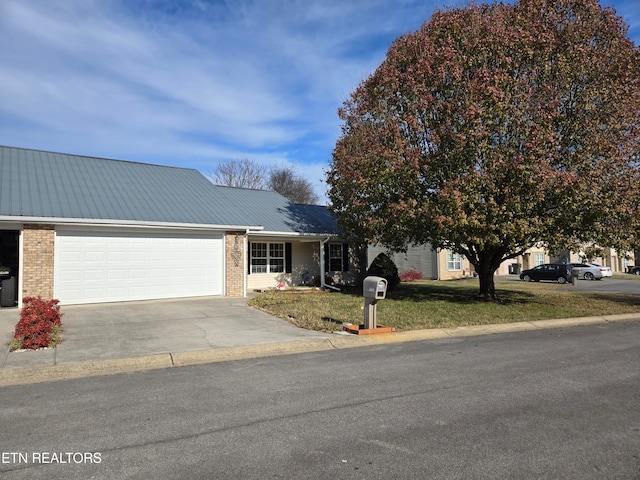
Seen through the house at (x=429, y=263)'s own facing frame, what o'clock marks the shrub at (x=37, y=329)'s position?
The shrub is roughly at 2 o'clock from the house.

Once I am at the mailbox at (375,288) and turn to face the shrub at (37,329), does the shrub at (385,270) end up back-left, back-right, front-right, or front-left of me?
back-right

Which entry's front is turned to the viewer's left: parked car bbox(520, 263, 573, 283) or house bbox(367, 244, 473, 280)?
the parked car

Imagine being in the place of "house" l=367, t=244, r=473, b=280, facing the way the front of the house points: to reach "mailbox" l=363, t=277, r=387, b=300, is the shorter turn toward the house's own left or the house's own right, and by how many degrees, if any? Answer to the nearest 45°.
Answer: approximately 45° to the house's own right

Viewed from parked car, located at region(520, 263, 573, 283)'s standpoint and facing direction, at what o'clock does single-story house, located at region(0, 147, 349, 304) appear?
The single-story house is roughly at 10 o'clock from the parked car.

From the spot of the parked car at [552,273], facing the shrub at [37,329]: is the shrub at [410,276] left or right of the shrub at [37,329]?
right

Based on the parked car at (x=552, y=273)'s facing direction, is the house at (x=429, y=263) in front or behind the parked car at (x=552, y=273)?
in front

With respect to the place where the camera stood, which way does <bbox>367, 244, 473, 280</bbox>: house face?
facing the viewer and to the right of the viewer

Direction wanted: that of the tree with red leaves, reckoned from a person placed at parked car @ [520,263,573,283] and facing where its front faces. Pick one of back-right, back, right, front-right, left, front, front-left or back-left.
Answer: left

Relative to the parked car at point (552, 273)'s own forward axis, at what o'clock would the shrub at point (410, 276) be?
The shrub is roughly at 11 o'clock from the parked car.

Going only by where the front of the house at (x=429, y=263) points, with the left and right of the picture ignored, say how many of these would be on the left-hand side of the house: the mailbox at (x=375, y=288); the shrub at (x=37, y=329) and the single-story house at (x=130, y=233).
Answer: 0

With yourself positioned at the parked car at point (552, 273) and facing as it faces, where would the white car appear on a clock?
The white car is roughly at 4 o'clock from the parked car.

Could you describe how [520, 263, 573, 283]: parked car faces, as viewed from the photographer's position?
facing to the left of the viewer

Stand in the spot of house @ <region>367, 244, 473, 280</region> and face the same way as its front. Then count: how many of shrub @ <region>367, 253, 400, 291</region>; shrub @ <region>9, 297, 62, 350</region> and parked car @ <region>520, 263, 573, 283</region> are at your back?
0

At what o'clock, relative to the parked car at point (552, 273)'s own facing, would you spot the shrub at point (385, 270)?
The shrub is roughly at 10 o'clock from the parked car.

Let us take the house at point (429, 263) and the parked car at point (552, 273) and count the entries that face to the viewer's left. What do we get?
1

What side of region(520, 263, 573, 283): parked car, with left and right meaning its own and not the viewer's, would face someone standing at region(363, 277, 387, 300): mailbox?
left
